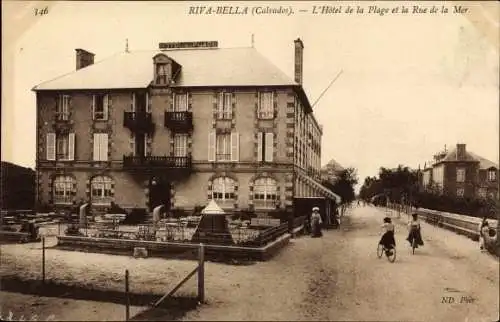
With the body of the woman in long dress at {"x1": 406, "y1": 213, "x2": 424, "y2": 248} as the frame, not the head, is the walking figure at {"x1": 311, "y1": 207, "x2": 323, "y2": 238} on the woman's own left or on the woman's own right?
on the woman's own right

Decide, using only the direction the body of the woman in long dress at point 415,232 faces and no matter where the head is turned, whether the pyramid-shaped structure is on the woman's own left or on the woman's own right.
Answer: on the woman's own left
